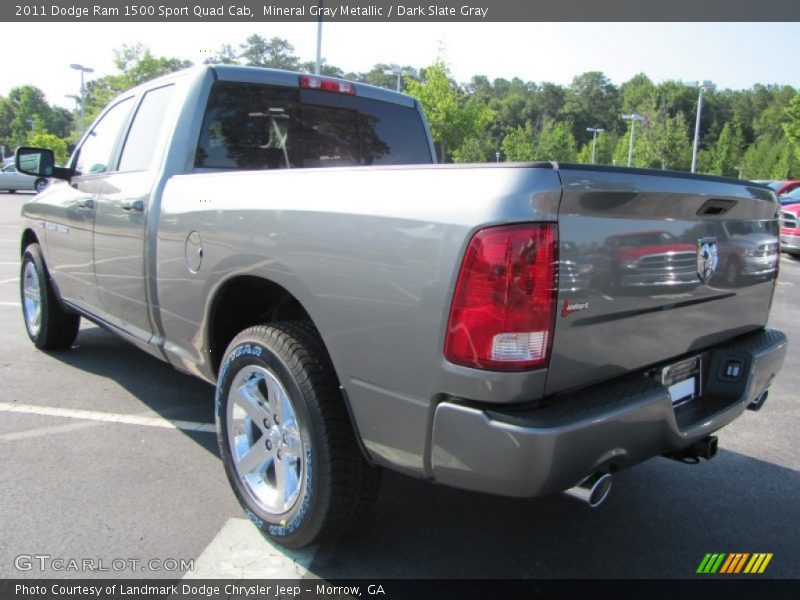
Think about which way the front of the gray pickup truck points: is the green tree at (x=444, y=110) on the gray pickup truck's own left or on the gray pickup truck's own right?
on the gray pickup truck's own right

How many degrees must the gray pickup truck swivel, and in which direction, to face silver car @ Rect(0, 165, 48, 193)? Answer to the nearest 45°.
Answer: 0° — it already faces it

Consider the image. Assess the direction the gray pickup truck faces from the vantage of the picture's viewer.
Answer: facing away from the viewer and to the left of the viewer

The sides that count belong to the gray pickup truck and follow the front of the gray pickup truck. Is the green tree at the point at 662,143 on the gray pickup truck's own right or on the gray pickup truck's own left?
on the gray pickup truck's own right

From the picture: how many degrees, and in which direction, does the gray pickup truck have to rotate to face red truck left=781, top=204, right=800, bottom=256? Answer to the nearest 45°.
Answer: approximately 90° to its right

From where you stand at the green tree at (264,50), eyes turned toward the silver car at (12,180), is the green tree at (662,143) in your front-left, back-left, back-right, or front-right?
back-left

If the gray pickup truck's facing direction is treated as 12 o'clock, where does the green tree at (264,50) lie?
The green tree is roughly at 1 o'clock from the gray pickup truck.

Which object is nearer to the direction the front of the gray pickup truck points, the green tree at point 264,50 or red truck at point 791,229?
the green tree
